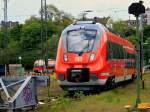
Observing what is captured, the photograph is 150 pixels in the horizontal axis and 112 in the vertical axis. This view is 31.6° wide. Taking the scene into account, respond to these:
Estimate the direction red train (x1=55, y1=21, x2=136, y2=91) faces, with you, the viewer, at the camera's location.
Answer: facing the viewer and to the left of the viewer

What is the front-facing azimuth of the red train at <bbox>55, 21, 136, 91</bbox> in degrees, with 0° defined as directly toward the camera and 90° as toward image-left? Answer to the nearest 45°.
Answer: approximately 45°
